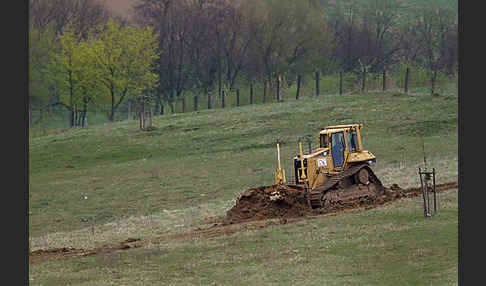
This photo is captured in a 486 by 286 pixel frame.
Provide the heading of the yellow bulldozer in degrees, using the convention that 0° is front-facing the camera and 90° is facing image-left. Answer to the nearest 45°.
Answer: approximately 45°
